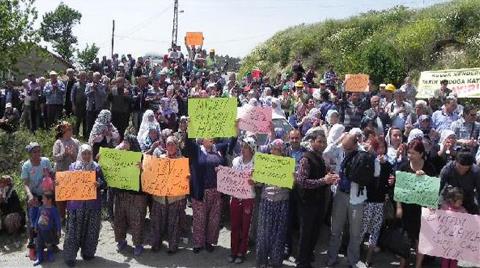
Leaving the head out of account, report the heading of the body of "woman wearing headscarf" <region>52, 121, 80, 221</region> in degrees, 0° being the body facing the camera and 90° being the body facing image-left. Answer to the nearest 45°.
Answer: approximately 315°

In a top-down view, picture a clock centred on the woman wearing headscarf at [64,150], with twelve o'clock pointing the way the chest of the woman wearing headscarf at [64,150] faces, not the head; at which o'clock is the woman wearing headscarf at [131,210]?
the woman wearing headscarf at [131,210] is roughly at 12 o'clock from the woman wearing headscarf at [64,150].

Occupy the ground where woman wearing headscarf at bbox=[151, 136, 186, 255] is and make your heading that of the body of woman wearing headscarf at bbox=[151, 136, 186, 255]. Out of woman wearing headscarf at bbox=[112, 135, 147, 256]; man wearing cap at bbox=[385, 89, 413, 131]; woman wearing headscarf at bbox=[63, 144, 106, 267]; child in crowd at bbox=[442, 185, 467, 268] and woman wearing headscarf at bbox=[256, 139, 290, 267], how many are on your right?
2

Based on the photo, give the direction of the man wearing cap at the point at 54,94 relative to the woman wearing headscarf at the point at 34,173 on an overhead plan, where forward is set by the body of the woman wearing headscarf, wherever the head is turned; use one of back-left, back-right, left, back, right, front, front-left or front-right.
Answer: back-left

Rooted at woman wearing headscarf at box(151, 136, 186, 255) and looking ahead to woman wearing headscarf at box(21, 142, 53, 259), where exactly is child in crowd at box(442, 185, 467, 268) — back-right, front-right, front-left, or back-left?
back-left

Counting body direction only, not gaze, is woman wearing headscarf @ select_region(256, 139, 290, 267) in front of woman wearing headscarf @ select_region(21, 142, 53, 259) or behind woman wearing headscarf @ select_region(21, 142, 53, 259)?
in front

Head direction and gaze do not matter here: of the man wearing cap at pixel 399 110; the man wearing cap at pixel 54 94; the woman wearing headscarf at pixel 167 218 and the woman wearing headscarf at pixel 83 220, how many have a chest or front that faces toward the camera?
4

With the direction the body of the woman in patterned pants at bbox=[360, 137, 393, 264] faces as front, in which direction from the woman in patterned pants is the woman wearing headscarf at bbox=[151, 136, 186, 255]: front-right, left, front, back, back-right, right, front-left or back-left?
front-right

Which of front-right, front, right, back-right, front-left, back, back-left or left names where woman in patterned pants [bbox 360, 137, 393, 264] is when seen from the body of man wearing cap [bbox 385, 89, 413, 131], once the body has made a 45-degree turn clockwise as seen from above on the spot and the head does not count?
front-left

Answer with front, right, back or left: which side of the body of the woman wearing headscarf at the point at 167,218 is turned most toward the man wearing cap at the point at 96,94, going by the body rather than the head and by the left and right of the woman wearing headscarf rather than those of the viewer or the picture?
back

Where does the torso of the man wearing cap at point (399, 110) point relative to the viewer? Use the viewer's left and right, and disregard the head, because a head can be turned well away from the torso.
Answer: facing the viewer

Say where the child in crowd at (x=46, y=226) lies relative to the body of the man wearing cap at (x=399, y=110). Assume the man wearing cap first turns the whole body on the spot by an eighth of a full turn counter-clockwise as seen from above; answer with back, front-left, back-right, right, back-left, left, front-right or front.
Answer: right

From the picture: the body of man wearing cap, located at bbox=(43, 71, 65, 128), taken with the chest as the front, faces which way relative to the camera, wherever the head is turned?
toward the camera

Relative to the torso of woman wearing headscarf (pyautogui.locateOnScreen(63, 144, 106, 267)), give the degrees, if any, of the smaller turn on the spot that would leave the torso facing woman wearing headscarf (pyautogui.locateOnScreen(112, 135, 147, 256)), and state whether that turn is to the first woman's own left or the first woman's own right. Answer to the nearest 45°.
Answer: approximately 90° to the first woman's own left

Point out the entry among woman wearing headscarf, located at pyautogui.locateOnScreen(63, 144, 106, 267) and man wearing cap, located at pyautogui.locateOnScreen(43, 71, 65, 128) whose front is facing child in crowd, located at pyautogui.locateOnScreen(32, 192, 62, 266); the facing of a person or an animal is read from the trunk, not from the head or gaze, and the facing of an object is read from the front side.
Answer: the man wearing cap

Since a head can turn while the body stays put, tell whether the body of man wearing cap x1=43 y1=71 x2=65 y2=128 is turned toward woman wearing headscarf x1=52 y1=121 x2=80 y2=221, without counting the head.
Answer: yes

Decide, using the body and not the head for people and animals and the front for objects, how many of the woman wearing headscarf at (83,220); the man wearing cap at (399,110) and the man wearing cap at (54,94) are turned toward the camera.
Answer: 3

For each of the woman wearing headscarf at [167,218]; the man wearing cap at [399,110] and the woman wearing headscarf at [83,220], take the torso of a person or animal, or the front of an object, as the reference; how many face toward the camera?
3

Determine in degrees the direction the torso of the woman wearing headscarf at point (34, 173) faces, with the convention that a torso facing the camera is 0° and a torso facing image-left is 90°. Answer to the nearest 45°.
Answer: approximately 315°

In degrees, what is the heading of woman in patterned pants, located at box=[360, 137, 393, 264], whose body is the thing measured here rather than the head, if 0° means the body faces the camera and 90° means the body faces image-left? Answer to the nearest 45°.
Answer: approximately 45°
